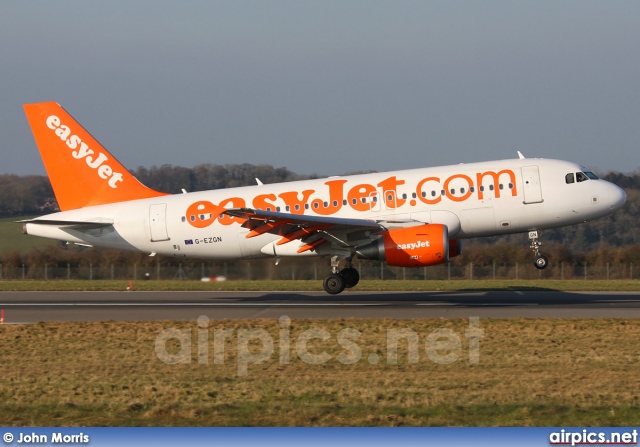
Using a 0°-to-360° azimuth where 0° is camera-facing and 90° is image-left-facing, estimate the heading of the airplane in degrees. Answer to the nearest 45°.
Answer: approximately 270°
